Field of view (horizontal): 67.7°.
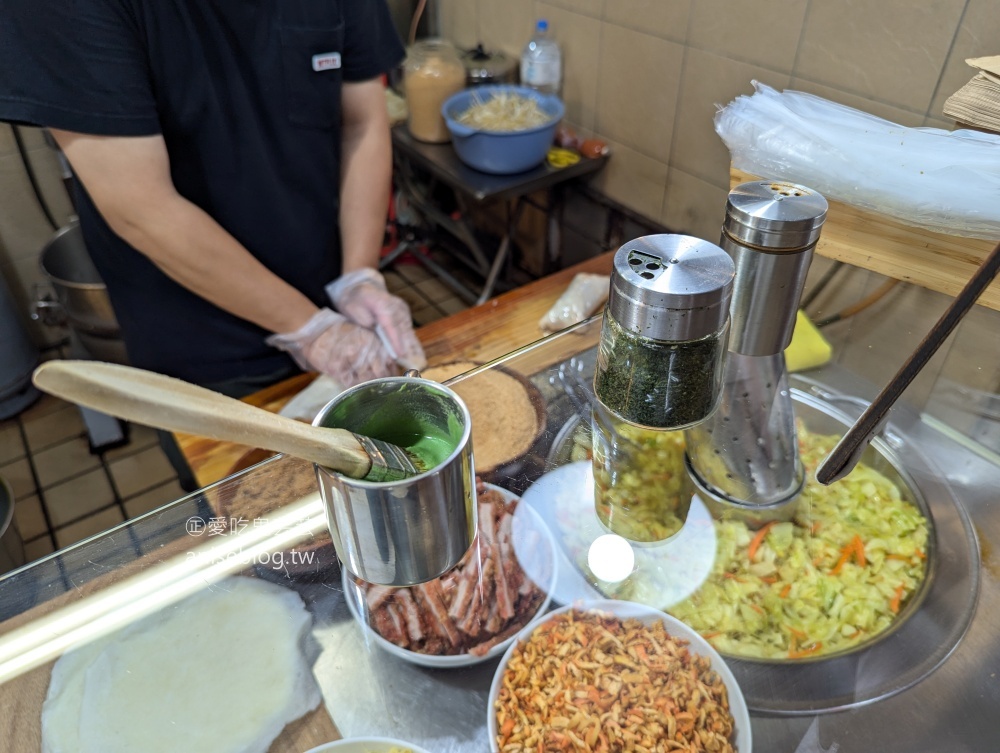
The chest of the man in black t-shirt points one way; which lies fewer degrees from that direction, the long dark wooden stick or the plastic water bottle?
the long dark wooden stick

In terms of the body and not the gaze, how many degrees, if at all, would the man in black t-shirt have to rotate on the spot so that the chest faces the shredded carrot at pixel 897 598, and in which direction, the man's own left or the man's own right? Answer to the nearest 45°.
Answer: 0° — they already face it

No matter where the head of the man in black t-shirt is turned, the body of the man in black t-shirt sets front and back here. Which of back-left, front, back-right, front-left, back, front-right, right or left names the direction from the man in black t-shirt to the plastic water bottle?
left

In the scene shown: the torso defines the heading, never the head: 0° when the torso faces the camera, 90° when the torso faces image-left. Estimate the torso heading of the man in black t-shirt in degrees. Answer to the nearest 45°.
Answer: approximately 315°

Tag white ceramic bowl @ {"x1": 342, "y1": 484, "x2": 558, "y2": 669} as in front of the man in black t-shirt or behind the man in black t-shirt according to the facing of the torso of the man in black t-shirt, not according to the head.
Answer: in front

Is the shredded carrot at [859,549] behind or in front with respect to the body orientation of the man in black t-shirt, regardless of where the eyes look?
in front

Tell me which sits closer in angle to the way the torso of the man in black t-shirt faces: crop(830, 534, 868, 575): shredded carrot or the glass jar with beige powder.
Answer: the shredded carrot

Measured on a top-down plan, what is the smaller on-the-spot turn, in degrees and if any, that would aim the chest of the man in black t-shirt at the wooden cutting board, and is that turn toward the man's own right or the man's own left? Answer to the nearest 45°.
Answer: approximately 45° to the man's own right

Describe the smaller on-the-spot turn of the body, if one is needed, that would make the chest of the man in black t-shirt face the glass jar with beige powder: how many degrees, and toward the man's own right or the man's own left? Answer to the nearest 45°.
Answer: approximately 90° to the man's own left
